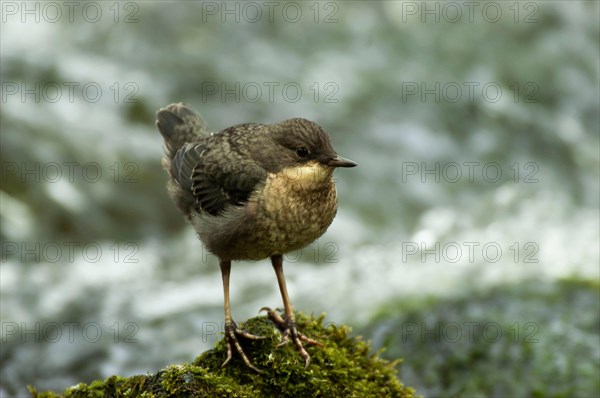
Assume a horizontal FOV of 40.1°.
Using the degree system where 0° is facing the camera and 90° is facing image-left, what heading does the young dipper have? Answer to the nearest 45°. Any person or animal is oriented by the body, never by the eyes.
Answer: approximately 315°
